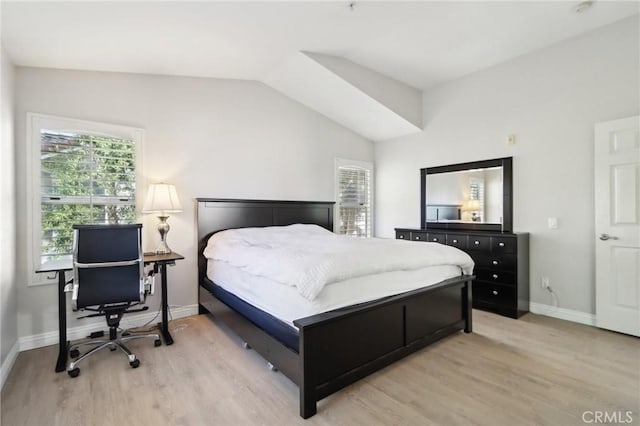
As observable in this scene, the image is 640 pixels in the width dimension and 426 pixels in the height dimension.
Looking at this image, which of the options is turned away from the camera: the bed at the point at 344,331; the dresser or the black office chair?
the black office chair

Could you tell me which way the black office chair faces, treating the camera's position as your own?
facing away from the viewer

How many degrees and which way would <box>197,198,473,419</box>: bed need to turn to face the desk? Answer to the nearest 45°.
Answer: approximately 135° to its right

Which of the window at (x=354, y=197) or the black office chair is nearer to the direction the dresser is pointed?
the black office chair

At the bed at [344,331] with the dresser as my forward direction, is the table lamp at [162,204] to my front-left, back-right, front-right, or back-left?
back-left

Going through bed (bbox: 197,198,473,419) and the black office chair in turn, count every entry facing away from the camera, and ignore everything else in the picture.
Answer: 1

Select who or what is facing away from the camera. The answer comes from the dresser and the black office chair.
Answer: the black office chair

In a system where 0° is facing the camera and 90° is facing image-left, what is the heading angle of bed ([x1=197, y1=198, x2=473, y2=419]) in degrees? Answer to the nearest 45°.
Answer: approximately 315°

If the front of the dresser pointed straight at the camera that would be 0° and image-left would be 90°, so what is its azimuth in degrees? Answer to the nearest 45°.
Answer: approximately 45°

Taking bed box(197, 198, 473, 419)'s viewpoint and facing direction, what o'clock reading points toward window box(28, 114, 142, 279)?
The window is roughly at 5 o'clock from the bed.

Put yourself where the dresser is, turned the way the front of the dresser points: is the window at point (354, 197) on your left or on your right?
on your right

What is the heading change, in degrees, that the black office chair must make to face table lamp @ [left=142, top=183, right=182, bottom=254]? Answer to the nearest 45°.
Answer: approximately 45° to its right

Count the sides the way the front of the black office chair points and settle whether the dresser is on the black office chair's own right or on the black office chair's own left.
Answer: on the black office chair's own right

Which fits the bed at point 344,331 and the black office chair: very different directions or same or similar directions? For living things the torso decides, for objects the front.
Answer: very different directions
